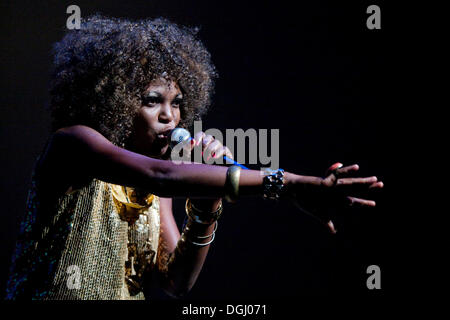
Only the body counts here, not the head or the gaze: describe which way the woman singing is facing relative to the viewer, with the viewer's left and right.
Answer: facing the viewer and to the right of the viewer

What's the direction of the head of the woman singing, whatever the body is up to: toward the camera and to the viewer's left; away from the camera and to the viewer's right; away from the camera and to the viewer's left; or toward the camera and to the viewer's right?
toward the camera and to the viewer's right
